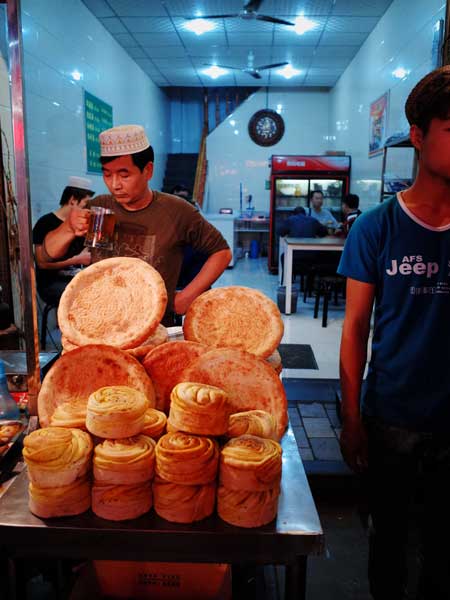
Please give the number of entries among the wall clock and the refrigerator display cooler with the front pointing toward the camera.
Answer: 2

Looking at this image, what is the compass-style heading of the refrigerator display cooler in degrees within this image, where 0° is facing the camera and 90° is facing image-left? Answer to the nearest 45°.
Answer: approximately 0°

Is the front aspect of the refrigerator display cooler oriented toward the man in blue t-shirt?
yes

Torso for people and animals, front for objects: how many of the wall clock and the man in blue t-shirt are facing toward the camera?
2

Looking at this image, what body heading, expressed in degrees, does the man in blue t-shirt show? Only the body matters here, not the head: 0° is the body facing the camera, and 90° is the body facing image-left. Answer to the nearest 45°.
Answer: approximately 0°

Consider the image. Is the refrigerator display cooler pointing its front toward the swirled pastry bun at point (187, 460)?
yes

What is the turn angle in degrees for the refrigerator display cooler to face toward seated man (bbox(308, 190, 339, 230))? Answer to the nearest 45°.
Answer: approximately 45° to its left

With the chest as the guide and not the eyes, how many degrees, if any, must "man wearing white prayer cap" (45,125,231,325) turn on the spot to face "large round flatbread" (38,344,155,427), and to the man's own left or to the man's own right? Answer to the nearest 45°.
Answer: approximately 45° to the man's own left
